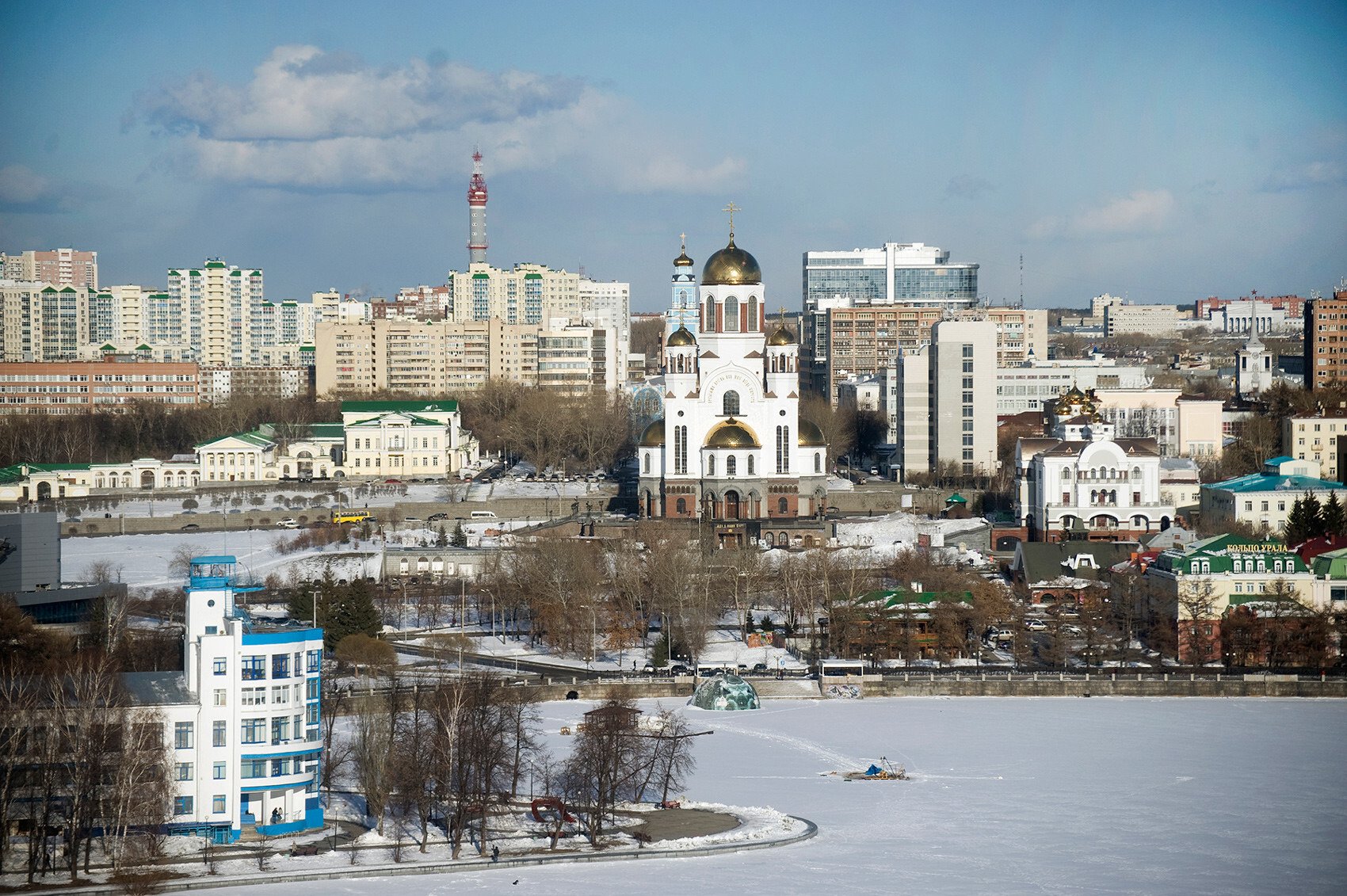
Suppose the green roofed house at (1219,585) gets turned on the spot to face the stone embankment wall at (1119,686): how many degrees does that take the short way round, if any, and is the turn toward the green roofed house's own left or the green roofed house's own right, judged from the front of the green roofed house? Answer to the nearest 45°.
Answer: approximately 45° to the green roofed house's own right

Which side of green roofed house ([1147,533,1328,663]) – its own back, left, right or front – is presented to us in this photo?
front

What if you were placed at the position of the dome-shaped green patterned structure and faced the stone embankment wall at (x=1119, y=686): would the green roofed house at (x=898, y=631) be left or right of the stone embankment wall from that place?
left

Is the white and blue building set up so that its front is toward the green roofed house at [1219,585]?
no

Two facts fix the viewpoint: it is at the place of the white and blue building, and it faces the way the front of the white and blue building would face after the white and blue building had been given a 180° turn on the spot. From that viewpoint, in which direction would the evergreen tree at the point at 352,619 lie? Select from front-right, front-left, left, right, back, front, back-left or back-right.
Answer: front-right

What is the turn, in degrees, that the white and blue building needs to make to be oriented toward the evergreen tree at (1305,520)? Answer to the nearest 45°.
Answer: approximately 90° to its left

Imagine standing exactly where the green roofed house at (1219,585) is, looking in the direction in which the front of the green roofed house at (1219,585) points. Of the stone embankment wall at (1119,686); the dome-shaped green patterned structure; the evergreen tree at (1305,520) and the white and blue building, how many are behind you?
1

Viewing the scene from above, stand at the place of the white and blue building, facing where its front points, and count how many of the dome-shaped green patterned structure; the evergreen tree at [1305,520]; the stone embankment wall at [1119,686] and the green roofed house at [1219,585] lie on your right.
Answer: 0

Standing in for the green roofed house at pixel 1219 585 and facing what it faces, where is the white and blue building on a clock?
The white and blue building is roughly at 1 o'clock from the green roofed house.

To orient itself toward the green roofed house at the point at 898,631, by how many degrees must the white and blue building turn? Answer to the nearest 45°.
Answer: approximately 90° to its left

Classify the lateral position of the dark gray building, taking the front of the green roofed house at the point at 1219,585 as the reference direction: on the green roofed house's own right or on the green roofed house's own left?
on the green roofed house's own right

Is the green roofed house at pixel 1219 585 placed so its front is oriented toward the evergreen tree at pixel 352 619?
no

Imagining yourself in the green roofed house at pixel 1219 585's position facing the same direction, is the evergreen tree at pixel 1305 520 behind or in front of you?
behind

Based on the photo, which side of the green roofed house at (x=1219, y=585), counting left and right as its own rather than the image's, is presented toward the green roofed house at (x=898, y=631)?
right

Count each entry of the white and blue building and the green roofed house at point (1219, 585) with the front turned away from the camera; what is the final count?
0

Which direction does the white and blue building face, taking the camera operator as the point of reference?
facing the viewer and to the right of the viewer
